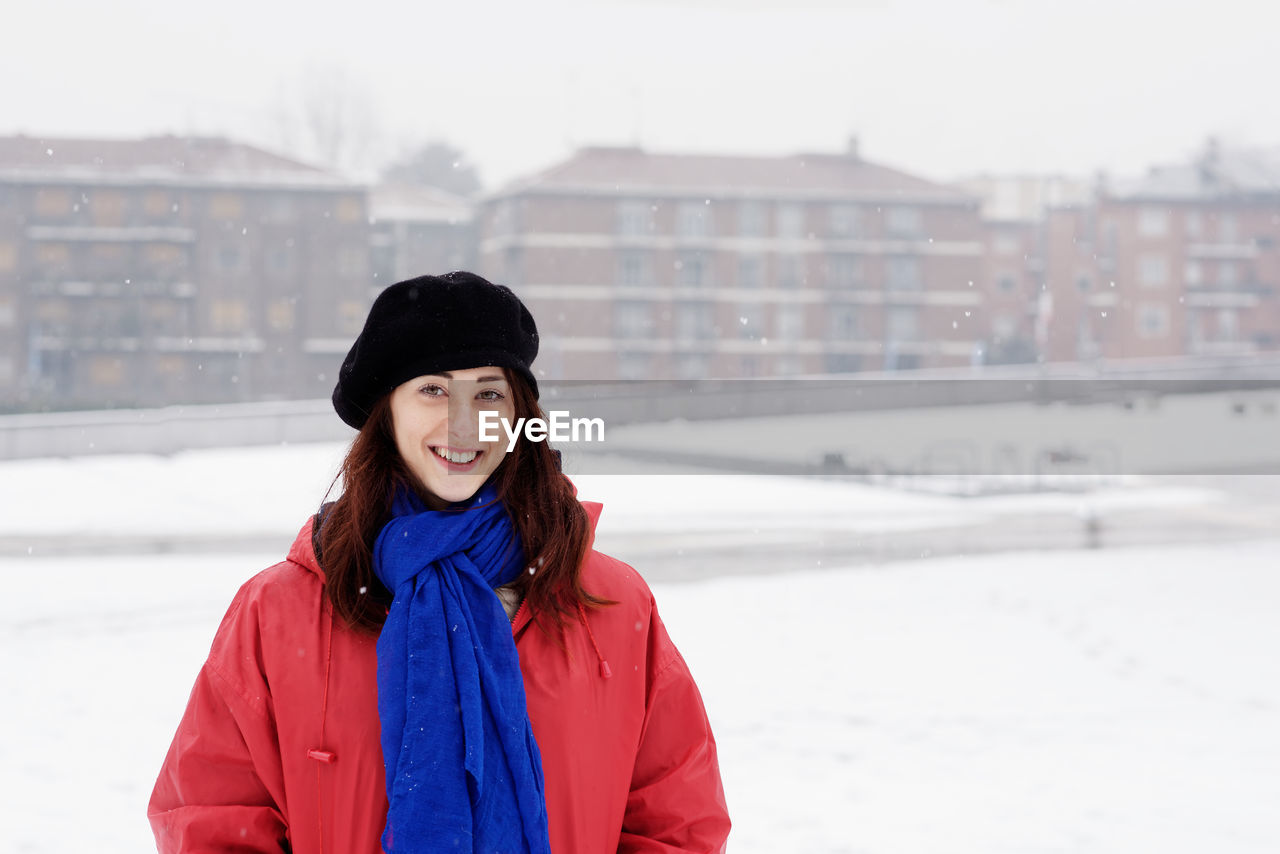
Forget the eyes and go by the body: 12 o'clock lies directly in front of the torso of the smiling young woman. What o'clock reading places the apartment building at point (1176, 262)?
The apartment building is roughly at 7 o'clock from the smiling young woman.

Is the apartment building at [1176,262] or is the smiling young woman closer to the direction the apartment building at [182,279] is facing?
the smiling young woman

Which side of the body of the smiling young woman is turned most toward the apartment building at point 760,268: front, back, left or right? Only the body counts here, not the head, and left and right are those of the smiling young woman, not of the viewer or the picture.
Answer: back

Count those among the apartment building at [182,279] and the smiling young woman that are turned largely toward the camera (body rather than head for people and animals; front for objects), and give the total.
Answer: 2

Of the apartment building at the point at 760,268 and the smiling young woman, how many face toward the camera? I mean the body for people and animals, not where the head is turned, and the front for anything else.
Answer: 2

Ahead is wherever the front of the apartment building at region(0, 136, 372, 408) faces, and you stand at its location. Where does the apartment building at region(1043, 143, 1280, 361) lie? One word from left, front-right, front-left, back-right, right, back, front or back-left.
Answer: left

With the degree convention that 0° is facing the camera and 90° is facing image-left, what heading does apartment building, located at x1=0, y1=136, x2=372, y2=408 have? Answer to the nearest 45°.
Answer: approximately 0°

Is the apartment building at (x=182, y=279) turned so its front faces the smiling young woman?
yes
